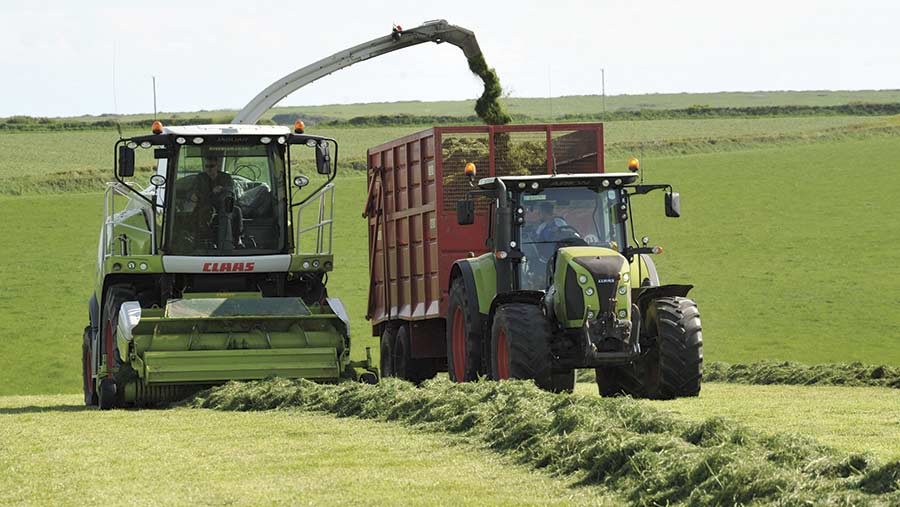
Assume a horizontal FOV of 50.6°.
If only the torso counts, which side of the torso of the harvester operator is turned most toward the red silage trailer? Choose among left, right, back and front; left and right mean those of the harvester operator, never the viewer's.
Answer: left

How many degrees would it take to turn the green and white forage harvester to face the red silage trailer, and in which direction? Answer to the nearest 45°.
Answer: approximately 90° to its left

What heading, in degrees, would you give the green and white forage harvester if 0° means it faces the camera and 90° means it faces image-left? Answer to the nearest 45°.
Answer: approximately 0°

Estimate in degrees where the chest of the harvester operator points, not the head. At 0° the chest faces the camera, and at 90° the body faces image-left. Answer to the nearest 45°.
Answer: approximately 0°

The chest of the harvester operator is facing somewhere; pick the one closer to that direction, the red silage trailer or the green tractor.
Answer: the green tractor

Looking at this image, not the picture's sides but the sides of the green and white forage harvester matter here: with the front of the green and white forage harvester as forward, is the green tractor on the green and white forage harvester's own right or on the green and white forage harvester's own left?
on the green and white forage harvester's own left

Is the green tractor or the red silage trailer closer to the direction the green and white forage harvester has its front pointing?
the green tractor
